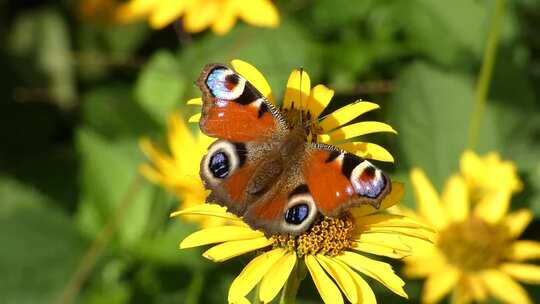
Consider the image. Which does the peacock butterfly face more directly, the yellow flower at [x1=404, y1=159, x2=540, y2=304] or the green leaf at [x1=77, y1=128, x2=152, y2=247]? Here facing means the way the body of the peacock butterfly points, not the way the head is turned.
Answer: the yellow flower

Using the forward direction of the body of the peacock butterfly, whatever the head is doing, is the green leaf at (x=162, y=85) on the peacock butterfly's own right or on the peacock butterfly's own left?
on the peacock butterfly's own left

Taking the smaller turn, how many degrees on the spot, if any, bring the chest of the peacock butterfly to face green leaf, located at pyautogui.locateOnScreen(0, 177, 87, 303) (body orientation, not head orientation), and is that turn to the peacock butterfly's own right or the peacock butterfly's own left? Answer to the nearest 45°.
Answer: approximately 90° to the peacock butterfly's own left

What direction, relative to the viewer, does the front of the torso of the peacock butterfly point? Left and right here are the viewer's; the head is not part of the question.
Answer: facing away from the viewer and to the right of the viewer

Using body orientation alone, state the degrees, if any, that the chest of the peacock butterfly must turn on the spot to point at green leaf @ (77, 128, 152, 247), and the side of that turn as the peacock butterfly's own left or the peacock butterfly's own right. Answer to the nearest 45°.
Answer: approximately 90° to the peacock butterfly's own left

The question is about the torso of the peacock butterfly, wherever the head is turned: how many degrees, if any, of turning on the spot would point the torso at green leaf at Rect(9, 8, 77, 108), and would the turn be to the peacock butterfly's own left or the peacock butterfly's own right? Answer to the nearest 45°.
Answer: approximately 90° to the peacock butterfly's own left

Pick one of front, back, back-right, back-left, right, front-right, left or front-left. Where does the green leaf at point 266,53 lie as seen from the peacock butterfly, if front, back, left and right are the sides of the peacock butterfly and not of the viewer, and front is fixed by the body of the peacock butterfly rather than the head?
front-left

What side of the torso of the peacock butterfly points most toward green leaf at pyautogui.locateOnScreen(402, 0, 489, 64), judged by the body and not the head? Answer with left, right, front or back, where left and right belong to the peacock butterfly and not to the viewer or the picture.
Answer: front
